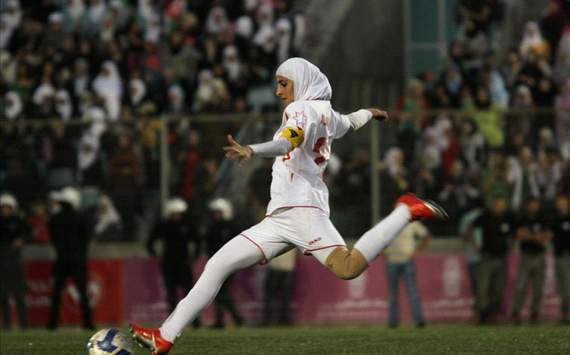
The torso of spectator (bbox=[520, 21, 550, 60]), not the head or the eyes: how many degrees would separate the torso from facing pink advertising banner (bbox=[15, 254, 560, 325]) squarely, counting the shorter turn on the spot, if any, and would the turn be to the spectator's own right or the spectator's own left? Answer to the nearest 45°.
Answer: approximately 45° to the spectator's own right

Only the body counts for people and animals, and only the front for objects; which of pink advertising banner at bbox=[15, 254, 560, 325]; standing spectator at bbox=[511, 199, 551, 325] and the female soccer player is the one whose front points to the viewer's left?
the female soccer player

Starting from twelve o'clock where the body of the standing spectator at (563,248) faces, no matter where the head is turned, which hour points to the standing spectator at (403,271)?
the standing spectator at (403,271) is roughly at 2 o'clock from the standing spectator at (563,248).

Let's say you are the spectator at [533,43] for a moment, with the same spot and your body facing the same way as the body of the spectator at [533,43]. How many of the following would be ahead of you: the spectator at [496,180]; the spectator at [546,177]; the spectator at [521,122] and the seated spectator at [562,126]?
4

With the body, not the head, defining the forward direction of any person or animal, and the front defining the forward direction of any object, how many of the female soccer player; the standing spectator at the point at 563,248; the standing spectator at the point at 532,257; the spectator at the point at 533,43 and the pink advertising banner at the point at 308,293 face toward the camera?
4

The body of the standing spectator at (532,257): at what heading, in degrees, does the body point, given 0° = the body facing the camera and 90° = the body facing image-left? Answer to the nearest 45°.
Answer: approximately 0°

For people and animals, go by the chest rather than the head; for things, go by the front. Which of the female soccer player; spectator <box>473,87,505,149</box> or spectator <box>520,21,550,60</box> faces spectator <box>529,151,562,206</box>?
spectator <box>520,21,550,60</box>

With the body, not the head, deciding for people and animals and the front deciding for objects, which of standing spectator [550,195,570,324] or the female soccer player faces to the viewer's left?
the female soccer player

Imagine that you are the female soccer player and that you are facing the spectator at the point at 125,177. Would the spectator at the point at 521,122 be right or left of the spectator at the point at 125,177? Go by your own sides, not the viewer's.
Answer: right

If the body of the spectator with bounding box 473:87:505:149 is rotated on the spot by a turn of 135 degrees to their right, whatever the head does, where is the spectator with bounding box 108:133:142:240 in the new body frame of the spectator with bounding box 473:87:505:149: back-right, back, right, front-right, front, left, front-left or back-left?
left

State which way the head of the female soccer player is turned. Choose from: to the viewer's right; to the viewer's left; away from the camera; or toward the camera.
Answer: to the viewer's left
